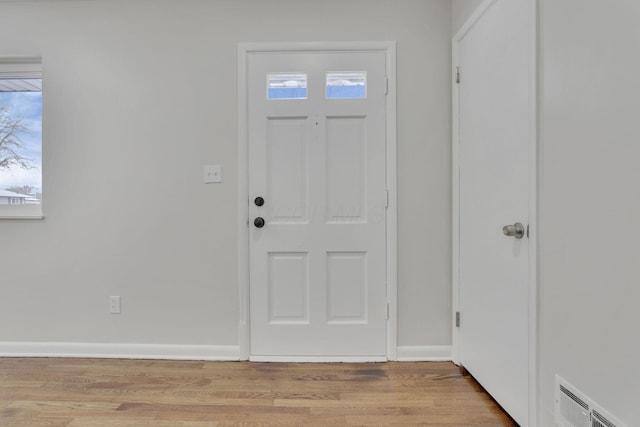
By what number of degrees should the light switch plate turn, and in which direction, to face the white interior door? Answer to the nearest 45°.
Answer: approximately 45° to its left

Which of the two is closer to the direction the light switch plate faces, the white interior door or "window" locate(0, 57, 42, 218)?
the white interior door

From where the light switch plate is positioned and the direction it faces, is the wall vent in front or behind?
in front

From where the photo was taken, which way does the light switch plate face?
toward the camera

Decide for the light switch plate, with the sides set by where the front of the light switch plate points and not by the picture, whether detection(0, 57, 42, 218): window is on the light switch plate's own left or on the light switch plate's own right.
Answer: on the light switch plate's own right

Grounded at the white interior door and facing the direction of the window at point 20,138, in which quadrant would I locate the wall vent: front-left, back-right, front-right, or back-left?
back-left
